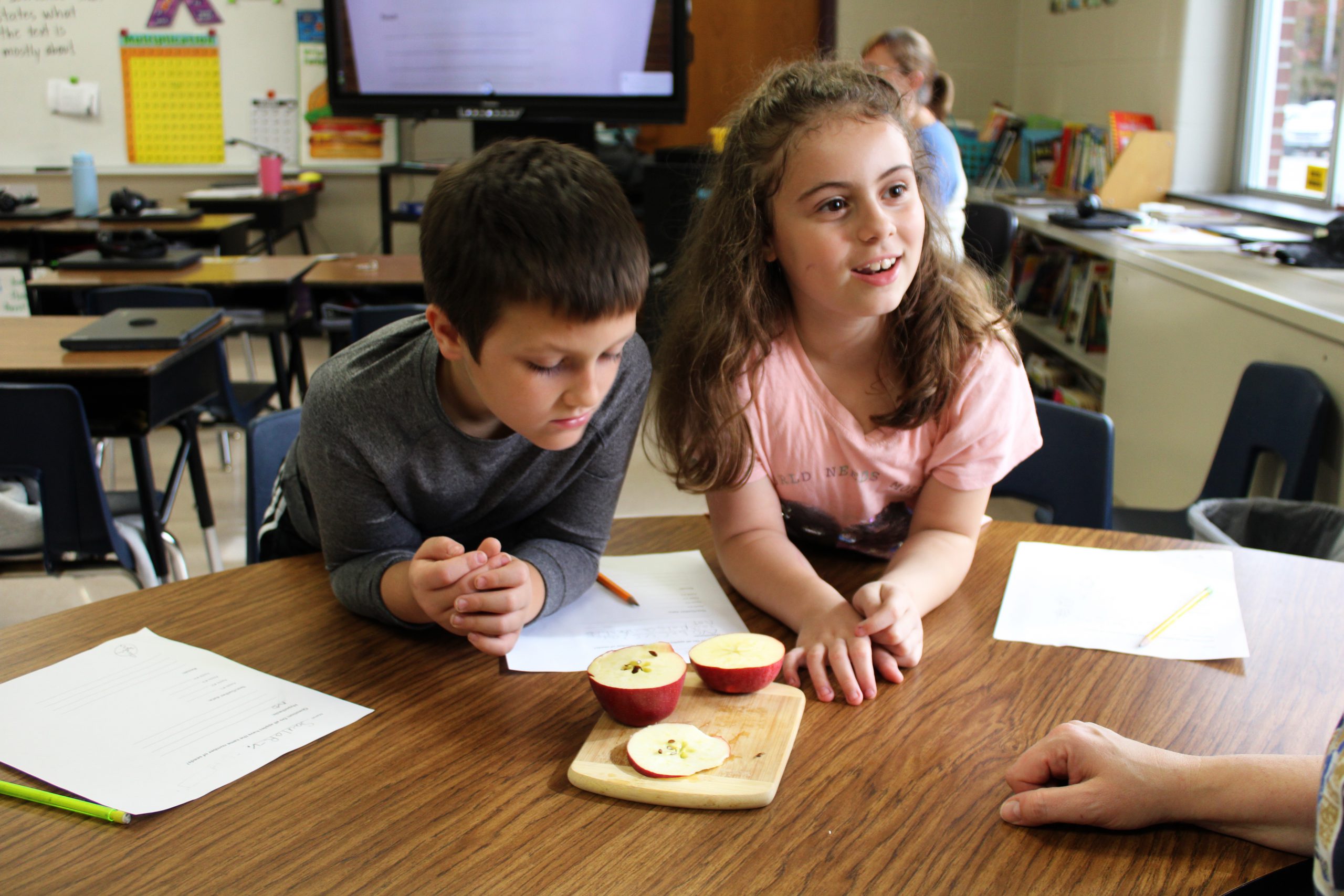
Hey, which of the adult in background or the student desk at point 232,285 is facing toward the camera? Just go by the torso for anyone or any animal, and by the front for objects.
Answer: the student desk

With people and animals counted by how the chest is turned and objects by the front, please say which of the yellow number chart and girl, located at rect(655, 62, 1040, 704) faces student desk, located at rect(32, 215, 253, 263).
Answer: the yellow number chart

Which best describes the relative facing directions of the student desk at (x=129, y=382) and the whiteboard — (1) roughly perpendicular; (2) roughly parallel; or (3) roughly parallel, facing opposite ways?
roughly parallel

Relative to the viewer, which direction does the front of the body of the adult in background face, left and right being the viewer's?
facing to the left of the viewer

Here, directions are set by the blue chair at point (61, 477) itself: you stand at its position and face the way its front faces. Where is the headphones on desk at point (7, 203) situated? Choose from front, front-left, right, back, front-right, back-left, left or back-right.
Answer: front

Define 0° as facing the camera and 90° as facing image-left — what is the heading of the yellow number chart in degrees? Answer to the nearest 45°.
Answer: approximately 0°

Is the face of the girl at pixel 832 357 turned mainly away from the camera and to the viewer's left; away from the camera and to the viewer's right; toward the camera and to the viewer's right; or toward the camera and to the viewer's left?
toward the camera and to the viewer's right

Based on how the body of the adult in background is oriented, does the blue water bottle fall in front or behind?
in front

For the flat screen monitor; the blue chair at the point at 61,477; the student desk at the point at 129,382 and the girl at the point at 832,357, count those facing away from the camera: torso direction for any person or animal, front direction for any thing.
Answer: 1

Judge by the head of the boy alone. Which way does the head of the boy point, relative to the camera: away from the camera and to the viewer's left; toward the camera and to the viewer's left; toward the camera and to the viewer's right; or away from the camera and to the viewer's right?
toward the camera and to the viewer's right

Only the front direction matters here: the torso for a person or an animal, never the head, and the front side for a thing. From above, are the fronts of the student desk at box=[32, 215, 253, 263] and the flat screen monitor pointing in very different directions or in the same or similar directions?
same or similar directions

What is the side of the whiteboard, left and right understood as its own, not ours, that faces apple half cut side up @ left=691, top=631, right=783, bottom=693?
front

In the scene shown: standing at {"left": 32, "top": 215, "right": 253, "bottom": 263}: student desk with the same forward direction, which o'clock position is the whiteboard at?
The whiteboard is roughly at 6 o'clock from the student desk.

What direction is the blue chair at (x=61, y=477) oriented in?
away from the camera

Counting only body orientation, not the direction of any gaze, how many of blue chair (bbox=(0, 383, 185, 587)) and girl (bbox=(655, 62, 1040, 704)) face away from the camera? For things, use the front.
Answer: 1

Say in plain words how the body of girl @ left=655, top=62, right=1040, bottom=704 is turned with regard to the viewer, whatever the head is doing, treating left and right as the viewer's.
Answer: facing the viewer

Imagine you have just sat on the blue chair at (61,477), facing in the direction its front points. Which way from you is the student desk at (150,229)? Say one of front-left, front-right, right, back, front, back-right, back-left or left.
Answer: front

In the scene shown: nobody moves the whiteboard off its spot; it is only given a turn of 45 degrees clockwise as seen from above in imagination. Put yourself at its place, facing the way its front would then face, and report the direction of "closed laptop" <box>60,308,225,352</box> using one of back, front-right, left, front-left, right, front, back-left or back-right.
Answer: front-left
